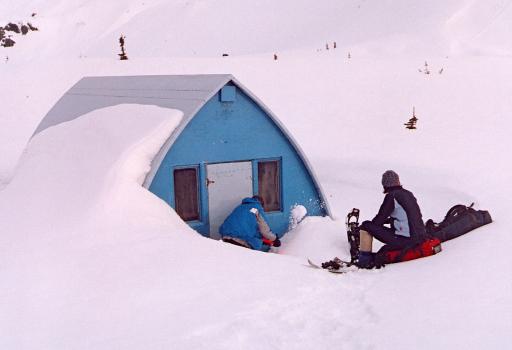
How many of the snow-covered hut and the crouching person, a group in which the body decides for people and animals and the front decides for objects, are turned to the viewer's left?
0

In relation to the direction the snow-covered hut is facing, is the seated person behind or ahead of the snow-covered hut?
ahead

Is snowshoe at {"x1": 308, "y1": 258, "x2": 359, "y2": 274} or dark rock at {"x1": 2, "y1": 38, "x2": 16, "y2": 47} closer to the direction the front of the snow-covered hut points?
the snowshoe

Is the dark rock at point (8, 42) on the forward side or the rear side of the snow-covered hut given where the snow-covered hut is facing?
on the rear side

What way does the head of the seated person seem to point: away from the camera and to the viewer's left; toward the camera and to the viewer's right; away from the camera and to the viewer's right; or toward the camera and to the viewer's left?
away from the camera and to the viewer's left

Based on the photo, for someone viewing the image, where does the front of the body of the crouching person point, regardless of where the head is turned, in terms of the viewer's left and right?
facing away from the viewer and to the right of the viewer

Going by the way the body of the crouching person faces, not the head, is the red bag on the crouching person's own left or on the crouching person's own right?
on the crouching person's own right

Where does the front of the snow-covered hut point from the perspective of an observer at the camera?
facing the viewer and to the right of the viewer

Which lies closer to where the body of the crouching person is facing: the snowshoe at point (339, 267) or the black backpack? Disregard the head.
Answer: the black backpack
